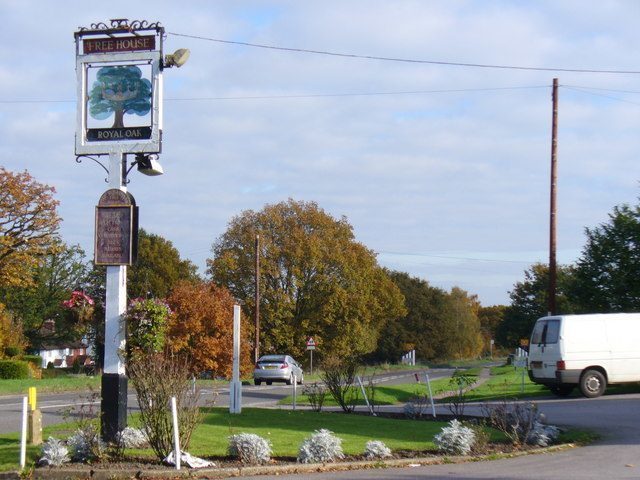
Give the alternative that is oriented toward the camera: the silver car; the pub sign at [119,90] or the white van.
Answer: the pub sign

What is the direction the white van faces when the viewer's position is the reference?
facing away from the viewer and to the right of the viewer

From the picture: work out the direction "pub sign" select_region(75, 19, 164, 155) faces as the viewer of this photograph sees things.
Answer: facing the viewer

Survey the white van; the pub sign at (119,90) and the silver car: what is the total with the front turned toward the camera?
1

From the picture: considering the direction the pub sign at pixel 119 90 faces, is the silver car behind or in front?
behind

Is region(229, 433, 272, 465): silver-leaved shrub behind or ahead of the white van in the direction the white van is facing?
behind

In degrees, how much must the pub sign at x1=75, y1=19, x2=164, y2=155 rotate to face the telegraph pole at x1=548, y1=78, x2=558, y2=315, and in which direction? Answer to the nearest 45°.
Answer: approximately 135° to its left

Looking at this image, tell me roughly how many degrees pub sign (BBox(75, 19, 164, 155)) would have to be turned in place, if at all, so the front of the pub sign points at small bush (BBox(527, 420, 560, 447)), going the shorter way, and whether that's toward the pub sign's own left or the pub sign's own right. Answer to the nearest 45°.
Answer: approximately 90° to the pub sign's own left
